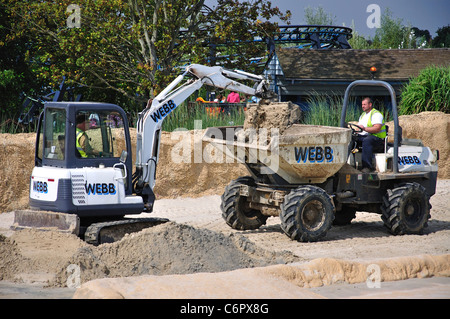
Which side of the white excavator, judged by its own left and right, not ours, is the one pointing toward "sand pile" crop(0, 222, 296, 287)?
right

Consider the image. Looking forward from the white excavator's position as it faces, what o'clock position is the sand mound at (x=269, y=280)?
The sand mound is roughly at 3 o'clock from the white excavator.

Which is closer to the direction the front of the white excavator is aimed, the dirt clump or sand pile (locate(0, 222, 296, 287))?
the dirt clump

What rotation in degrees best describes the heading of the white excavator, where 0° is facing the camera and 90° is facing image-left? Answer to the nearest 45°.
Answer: approximately 225°
